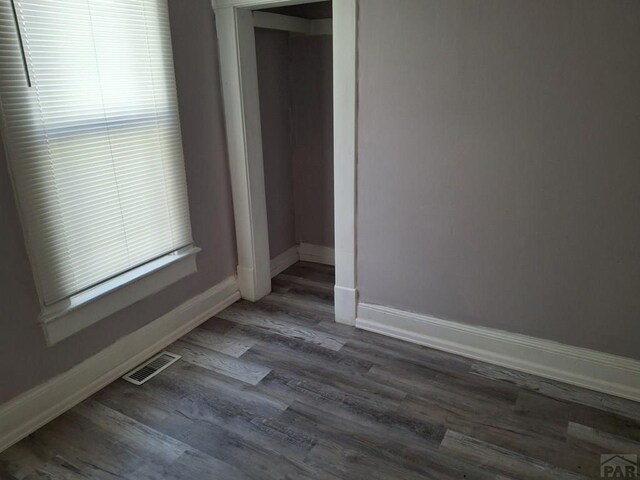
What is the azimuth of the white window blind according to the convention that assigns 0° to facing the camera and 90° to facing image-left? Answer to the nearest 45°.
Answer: approximately 315°
